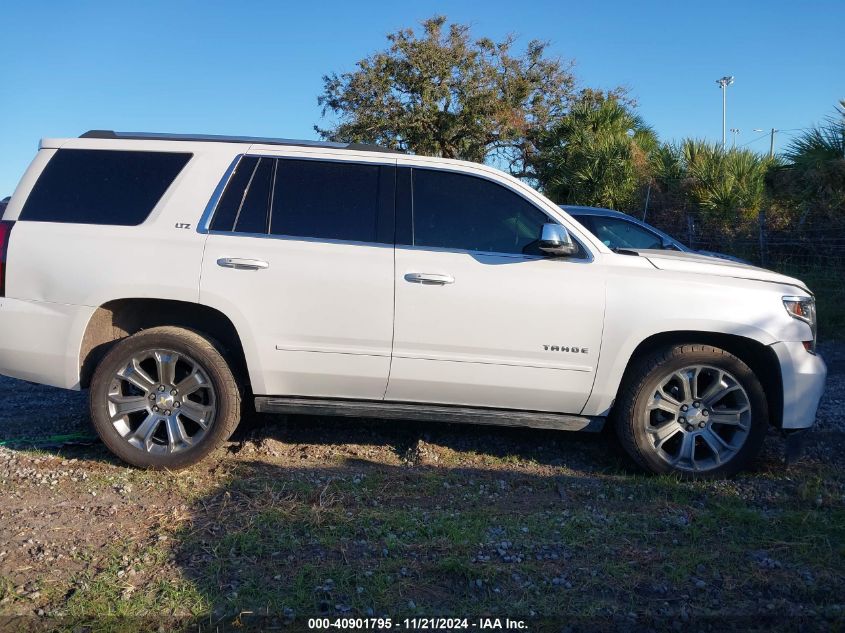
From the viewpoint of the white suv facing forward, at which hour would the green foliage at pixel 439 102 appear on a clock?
The green foliage is roughly at 9 o'clock from the white suv.

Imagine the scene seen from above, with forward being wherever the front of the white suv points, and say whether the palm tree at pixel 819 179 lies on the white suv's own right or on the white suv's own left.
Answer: on the white suv's own left

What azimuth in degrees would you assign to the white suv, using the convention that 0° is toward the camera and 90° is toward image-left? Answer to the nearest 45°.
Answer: approximately 270°

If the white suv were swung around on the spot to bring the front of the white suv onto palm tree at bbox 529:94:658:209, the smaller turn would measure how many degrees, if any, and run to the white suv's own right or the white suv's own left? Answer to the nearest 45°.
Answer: approximately 90° to the white suv's own left

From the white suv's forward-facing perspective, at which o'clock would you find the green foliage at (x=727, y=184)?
The green foliage is roughly at 10 o'clock from the white suv.

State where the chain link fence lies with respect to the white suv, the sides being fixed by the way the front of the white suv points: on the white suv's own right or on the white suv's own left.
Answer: on the white suv's own left
